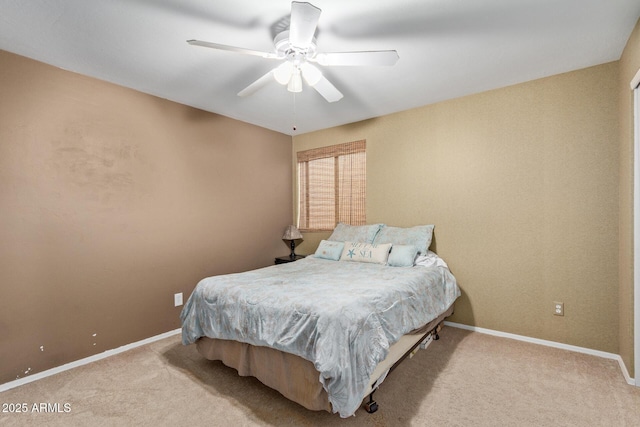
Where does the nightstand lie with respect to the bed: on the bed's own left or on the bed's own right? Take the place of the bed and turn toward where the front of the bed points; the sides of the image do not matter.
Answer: on the bed's own right

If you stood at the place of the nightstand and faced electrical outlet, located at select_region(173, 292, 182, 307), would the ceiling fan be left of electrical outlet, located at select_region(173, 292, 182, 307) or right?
left

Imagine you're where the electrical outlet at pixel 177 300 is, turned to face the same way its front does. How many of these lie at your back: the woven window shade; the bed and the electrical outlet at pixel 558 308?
0

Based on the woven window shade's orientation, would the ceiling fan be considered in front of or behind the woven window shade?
in front

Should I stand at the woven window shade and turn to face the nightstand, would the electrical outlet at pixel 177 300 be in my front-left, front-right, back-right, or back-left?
front-left

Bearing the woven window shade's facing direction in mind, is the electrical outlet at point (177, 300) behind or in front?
in front

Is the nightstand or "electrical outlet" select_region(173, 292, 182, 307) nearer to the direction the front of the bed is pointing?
the electrical outlet

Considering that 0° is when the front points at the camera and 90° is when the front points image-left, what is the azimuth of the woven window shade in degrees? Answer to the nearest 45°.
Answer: approximately 45°

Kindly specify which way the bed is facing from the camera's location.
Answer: facing the viewer and to the left of the viewer

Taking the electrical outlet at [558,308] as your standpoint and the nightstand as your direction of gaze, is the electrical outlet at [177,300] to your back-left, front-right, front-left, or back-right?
front-left

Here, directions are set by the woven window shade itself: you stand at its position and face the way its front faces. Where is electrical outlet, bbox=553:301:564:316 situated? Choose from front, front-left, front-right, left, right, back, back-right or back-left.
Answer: left

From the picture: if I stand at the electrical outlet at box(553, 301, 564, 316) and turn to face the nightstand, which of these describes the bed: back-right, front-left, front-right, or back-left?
front-left

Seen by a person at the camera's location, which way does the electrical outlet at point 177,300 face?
facing the viewer and to the right of the viewer
